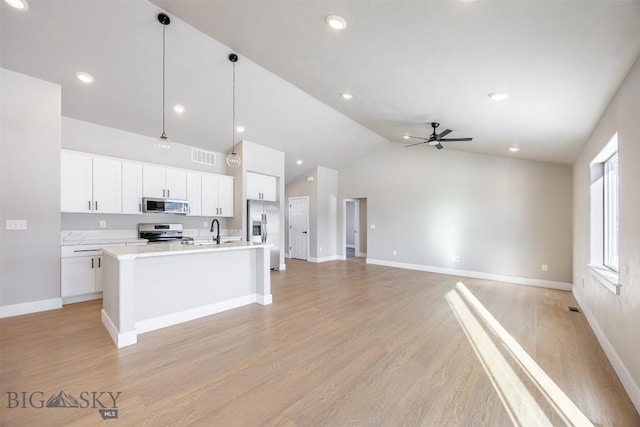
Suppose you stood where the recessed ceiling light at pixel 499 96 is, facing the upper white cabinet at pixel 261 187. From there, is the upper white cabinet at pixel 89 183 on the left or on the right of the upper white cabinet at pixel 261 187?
left

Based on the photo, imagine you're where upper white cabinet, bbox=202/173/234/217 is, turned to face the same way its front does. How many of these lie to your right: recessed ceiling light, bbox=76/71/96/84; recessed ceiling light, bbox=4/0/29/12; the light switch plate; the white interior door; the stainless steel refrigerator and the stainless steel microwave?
4

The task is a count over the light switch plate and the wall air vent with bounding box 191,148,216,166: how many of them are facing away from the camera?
0

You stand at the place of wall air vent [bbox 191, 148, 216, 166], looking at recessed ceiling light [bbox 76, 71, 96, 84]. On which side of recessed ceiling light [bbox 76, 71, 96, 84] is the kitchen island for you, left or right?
left

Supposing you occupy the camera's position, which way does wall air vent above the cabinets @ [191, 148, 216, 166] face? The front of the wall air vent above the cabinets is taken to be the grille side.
facing the viewer and to the right of the viewer

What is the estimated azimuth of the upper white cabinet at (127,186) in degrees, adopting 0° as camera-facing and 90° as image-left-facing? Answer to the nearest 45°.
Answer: approximately 315°

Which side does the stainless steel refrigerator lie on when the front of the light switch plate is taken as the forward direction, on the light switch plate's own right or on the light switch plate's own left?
on the light switch plate's own left

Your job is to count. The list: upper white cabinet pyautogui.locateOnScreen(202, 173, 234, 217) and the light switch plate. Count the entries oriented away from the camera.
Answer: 0
